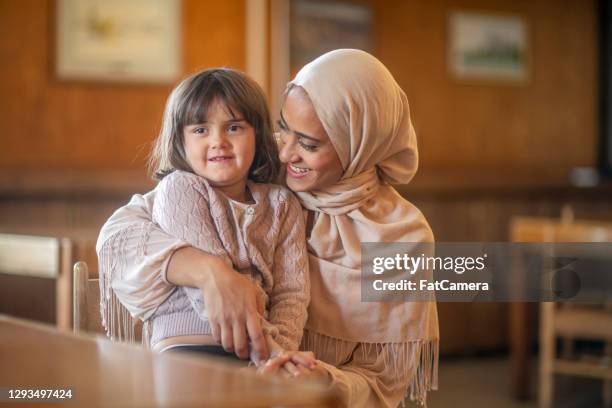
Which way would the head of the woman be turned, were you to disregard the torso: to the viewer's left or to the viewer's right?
to the viewer's left

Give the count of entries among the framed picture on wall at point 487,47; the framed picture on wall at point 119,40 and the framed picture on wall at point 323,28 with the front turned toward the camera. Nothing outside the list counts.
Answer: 3

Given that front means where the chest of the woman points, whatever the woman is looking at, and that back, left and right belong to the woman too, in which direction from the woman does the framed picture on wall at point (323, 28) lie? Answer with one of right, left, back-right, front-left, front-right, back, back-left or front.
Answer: back-right

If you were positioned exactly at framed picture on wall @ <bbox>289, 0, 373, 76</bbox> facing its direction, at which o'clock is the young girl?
The young girl is roughly at 12 o'clock from the framed picture on wall.

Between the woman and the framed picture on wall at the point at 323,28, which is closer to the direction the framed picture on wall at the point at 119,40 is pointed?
the woman

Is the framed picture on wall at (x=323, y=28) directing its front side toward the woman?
yes

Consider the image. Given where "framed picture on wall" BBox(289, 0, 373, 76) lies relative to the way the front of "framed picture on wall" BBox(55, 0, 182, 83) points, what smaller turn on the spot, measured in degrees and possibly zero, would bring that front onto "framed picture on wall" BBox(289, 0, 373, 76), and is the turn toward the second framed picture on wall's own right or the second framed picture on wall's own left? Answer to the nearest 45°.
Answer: approximately 135° to the second framed picture on wall's own left

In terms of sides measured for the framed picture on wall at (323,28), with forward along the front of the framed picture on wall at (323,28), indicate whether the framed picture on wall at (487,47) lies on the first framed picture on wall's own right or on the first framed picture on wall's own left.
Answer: on the first framed picture on wall's own left

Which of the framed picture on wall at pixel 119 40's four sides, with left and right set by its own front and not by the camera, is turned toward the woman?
front

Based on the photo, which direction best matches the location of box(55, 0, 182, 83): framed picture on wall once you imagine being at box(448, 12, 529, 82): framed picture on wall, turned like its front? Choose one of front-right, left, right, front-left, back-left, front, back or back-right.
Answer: front-right

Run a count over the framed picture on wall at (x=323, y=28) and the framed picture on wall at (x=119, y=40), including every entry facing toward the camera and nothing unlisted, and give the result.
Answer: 2

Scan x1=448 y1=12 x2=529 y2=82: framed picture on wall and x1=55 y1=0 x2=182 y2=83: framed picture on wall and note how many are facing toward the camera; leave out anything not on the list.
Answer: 2
